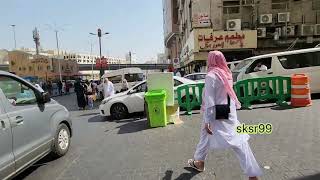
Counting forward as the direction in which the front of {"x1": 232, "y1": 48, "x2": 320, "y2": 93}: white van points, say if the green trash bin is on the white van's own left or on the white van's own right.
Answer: on the white van's own left

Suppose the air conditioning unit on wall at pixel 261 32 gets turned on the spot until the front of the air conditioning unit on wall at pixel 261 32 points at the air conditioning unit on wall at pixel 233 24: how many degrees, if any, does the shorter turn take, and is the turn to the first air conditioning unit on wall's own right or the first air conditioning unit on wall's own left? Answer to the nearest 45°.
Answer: approximately 90° to the first air conditioning unit on wall's own right

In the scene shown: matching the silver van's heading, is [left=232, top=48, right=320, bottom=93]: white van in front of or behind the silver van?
in front

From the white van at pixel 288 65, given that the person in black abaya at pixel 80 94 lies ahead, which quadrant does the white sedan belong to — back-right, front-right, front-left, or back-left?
front-left

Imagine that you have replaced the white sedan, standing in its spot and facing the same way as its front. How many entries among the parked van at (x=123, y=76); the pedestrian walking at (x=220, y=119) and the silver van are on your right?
1

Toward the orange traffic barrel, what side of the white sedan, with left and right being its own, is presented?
back

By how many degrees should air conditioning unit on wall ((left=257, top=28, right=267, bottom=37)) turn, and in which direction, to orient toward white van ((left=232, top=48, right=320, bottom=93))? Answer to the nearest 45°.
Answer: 0° — it already faces it

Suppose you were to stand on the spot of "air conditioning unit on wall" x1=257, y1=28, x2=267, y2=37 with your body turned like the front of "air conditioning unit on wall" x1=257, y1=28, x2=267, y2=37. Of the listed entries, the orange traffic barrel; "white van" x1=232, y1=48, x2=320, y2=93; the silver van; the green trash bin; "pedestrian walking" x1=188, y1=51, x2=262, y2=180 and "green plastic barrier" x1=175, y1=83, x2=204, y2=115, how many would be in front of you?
6

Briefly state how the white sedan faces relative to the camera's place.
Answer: facing to the left of the viewer

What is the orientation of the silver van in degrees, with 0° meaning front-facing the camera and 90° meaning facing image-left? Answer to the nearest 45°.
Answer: approximately 225°
